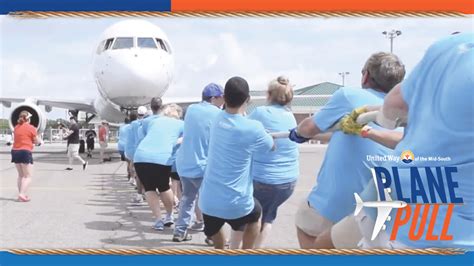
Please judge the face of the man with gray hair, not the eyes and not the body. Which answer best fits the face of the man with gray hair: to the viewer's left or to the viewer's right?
to the viewer's left

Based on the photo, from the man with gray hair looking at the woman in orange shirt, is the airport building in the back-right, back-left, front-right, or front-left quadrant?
front-right
